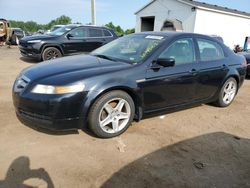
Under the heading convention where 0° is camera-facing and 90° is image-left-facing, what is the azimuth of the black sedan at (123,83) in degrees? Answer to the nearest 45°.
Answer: approximately 45°

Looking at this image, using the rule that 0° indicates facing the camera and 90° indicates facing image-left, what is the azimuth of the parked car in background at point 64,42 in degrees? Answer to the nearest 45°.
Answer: approximately 45°

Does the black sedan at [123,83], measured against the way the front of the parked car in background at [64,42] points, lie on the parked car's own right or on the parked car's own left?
on the parked car's own left

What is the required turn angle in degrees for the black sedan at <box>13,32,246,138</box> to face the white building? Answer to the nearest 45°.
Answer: approximately 135° to its right

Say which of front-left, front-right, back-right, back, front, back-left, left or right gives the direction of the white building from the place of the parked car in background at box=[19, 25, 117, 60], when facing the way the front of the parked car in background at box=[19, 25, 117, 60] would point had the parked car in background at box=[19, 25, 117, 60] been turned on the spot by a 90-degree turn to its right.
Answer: right
